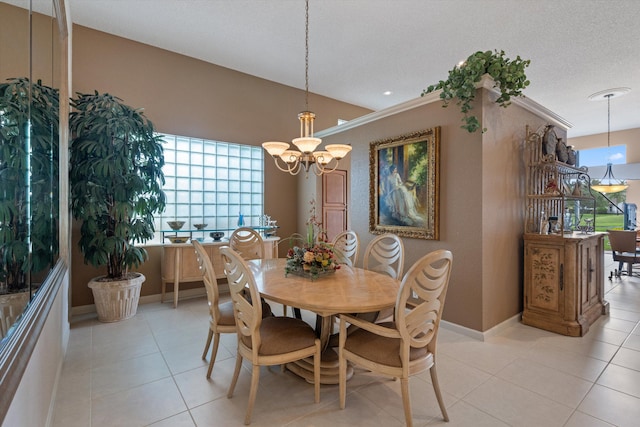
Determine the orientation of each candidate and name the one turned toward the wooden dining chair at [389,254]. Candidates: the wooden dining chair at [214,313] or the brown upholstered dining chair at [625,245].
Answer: the wooden dining chair at [214,313]

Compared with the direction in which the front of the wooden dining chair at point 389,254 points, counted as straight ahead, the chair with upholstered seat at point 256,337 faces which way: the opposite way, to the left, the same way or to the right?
the opposite way

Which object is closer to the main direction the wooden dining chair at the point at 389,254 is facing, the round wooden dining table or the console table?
the round wooden dining table

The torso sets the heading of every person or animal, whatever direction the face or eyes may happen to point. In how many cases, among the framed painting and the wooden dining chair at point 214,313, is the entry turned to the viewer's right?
1

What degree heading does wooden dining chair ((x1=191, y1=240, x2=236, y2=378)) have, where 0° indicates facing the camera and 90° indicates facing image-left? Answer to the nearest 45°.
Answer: approximately 270°

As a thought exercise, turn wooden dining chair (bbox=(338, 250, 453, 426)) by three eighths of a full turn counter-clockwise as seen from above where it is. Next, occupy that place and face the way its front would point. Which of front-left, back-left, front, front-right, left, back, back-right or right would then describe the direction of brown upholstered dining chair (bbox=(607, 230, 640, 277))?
back-left

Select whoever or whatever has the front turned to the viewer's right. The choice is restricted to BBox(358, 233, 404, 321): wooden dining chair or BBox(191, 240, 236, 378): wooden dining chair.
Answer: BBox(191, 240, 236, 378): wooden dining chair

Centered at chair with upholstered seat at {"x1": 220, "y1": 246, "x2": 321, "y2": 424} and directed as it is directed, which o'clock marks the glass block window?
The glass block window is roughly at 10 o'clock from the chair with upholstered seat.

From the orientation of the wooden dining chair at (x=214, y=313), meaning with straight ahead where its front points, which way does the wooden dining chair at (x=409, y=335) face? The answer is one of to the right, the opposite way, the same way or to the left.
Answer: to the left

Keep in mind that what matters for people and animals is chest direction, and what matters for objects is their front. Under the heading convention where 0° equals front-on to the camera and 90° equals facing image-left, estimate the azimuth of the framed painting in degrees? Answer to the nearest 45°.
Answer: approximately 45°

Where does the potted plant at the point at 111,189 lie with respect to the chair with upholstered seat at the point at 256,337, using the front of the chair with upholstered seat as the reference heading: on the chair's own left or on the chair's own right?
on the chair's own left

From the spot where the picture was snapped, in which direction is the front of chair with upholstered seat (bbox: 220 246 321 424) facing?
facing away from the viewer and to the right of the viewer

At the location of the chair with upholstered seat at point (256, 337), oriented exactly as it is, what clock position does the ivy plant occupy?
The ivy plant is roughly at 1 o'clock from the chair with upholstered seat.
